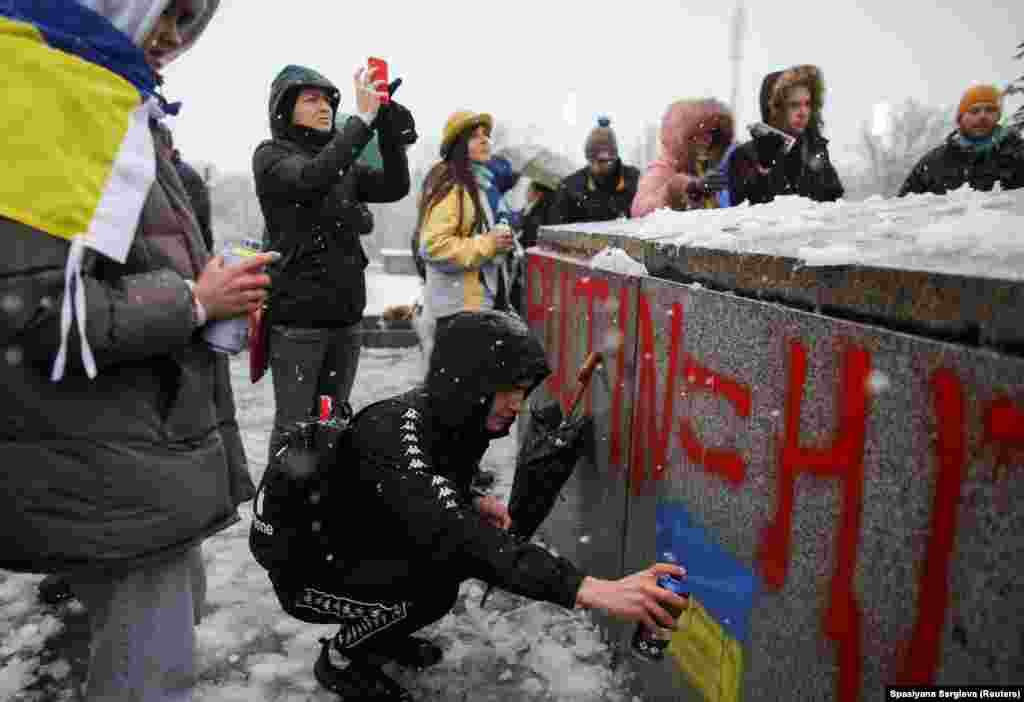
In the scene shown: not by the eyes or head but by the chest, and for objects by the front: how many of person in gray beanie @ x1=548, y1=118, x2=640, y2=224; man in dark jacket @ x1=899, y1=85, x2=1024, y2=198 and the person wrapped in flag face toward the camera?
2

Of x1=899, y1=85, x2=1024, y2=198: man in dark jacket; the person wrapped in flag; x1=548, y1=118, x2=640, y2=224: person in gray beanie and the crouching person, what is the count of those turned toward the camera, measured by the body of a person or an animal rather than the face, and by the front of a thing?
2

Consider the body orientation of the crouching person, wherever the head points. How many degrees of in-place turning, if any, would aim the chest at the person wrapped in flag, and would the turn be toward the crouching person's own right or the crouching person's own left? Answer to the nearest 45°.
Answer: approximately 135° to the crouching person's own right

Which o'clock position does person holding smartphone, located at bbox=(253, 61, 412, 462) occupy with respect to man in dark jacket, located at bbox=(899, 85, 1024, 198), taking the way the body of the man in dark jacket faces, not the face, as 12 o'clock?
The person holding smartphone is roughly at 1 o'clock from the man in dark jacket.

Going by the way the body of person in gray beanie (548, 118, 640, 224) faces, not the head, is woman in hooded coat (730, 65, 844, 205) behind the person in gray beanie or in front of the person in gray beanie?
in front

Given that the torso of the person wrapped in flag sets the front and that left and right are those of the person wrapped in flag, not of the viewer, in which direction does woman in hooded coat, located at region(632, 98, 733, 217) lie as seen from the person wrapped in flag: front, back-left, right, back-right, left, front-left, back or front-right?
front-left

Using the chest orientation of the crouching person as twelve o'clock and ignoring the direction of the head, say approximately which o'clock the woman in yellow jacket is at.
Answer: The woman in yellow jacket is roughly at 9 o'clock from the crouching person.

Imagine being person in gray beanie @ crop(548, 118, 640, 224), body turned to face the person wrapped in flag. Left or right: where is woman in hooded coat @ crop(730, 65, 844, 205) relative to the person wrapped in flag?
left

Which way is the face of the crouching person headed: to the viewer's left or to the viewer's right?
to the viewer's right

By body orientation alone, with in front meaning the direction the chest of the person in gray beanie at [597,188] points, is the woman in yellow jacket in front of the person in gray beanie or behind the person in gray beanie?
in front

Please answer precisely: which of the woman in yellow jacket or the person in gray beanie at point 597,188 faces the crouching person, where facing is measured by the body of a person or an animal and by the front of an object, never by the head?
the person in gray beanie

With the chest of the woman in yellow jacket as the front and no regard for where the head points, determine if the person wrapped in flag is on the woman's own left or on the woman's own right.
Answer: on the woman's own right

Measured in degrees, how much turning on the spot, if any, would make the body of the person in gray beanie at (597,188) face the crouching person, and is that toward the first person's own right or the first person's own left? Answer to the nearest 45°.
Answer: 0° — they already face them

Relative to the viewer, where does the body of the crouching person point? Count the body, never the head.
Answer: to the viewer's right

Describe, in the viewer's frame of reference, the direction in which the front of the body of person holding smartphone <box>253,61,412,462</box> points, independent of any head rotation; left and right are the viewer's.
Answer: facing the viewer and to the right of the viewer
